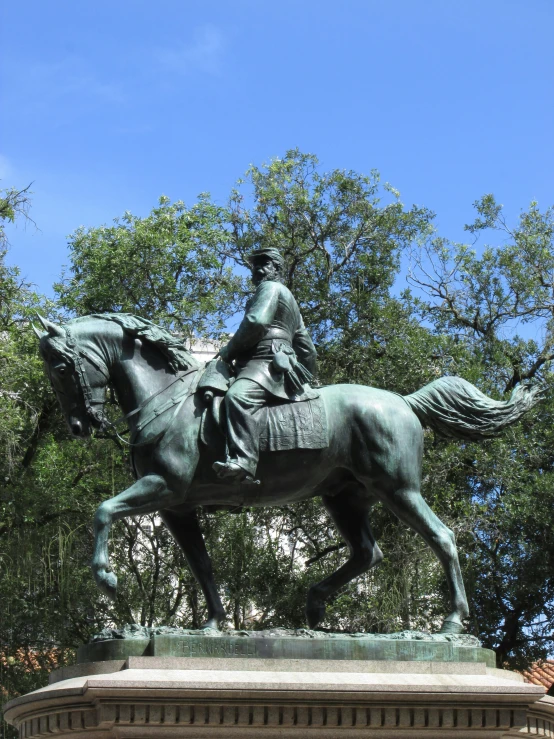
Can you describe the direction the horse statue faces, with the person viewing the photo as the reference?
facing to the left of the viewer

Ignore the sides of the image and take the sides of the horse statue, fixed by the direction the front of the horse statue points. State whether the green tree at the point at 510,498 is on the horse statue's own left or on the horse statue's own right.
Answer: on the horse statue's own right
